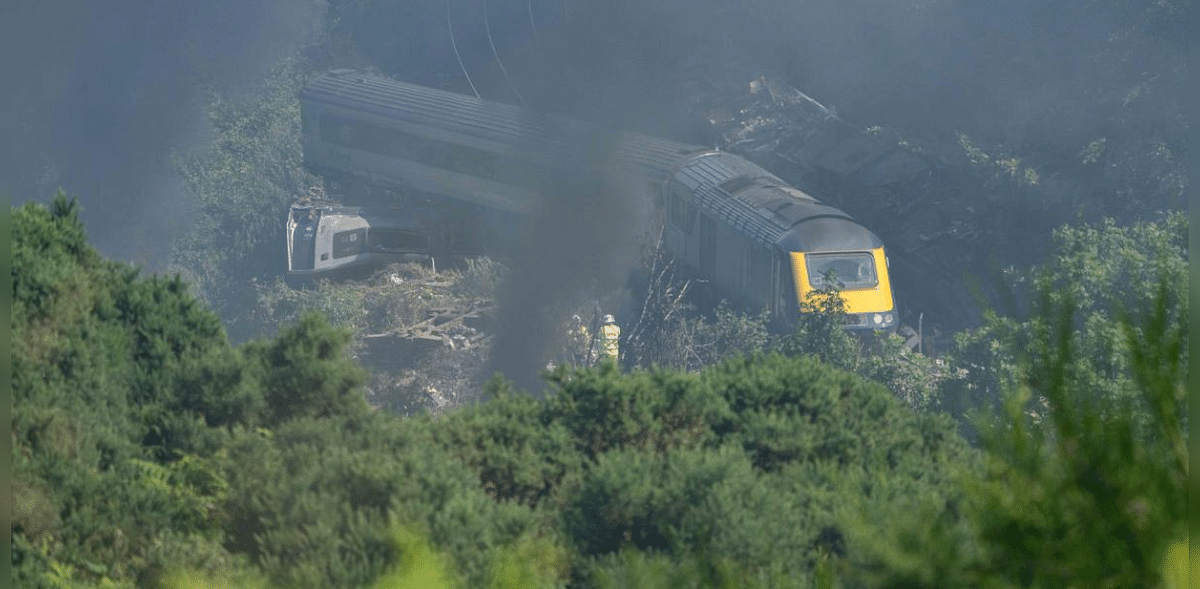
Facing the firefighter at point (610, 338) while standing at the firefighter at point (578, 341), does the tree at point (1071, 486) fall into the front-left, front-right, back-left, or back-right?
front-right

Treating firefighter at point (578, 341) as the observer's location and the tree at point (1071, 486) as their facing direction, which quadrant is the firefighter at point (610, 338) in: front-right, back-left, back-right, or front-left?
front-left

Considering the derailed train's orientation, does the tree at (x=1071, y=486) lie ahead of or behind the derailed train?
ahead

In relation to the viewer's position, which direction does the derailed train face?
facing the viewer and to the right of the viewer
